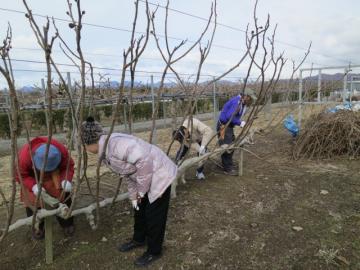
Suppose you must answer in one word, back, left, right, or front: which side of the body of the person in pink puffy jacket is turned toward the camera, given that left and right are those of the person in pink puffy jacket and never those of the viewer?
left

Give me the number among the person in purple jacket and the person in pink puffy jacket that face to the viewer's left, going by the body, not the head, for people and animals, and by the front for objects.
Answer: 1

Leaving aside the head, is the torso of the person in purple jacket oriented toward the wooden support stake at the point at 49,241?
no

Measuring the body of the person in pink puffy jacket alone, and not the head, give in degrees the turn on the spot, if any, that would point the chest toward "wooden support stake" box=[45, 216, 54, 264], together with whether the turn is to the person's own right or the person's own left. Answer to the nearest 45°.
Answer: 0° — they already face it

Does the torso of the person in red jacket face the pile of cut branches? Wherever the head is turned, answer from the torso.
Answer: no

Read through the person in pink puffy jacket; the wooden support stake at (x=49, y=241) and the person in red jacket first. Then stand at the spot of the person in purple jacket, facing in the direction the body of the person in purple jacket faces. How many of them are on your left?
0

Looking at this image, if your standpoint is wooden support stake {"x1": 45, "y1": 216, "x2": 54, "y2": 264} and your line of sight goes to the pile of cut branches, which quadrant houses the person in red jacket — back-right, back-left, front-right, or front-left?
front-left

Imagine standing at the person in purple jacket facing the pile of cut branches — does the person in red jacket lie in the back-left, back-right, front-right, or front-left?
back-right

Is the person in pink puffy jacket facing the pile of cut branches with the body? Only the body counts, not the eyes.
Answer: no
